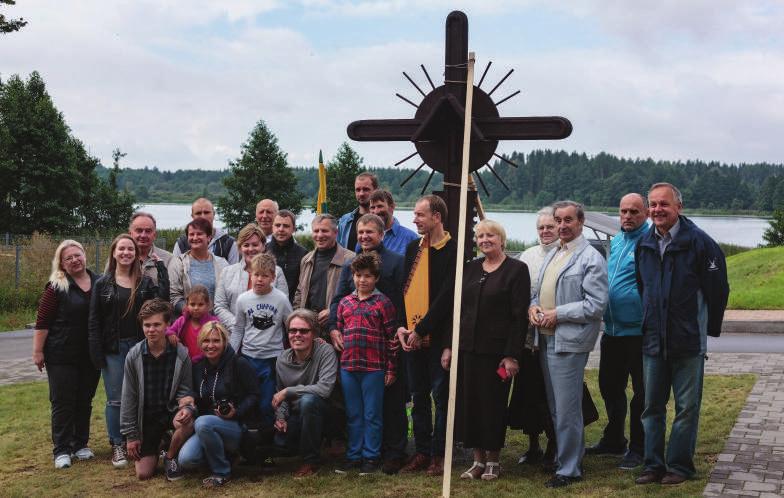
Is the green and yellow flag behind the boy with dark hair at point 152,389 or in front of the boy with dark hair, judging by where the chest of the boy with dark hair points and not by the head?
behind

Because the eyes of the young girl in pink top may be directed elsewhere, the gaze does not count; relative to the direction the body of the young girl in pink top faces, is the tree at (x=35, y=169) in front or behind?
behind

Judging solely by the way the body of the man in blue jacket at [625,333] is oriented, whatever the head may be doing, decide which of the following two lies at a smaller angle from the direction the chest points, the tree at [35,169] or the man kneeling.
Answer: the man kneeling

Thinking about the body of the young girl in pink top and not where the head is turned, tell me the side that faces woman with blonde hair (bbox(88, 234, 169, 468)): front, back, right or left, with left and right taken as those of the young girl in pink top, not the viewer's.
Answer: right

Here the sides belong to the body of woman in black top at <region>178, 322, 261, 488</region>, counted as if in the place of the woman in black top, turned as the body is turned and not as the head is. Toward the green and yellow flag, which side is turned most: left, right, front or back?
back

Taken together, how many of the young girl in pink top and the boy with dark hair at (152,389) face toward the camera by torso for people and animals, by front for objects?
2

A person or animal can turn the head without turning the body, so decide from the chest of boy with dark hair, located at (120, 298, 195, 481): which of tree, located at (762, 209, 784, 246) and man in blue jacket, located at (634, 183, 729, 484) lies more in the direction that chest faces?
the man in blue jacket

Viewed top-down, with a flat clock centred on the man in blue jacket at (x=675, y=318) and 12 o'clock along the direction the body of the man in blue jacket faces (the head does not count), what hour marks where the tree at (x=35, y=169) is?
The tree is roughly at 3 o'clock from the man in blue jacket.

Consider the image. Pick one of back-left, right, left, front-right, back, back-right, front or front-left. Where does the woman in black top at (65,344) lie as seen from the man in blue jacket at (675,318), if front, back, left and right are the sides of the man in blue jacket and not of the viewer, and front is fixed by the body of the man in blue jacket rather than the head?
front-right
